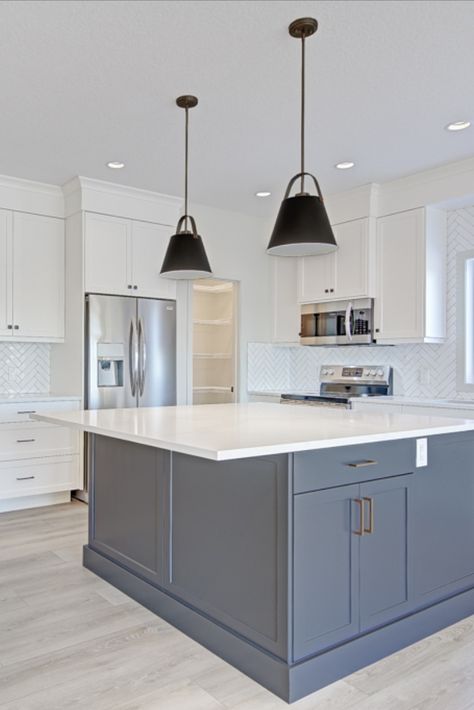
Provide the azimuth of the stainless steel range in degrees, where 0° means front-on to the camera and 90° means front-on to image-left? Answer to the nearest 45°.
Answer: approximately 45°

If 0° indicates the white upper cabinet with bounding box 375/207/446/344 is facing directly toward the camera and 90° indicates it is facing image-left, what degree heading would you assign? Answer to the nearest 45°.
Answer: approximately 45°

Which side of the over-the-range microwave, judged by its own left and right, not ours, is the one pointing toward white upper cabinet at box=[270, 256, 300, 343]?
right

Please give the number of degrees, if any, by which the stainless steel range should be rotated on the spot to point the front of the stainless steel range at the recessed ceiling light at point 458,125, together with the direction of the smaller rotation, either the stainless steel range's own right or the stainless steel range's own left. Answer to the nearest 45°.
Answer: approximately 45° to the stainless steel range's own left

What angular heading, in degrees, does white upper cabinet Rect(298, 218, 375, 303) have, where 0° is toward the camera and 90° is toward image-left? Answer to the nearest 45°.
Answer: approximately 45°

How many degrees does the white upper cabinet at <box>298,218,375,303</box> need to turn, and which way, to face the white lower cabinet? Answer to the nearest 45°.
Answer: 0° — it already faces it

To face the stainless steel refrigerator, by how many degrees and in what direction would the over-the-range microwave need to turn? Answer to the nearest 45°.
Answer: approximately 45° to its right

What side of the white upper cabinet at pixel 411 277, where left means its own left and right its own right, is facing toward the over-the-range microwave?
right

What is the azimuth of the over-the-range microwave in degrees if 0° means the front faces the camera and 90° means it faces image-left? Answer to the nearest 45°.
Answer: approximately 45°
